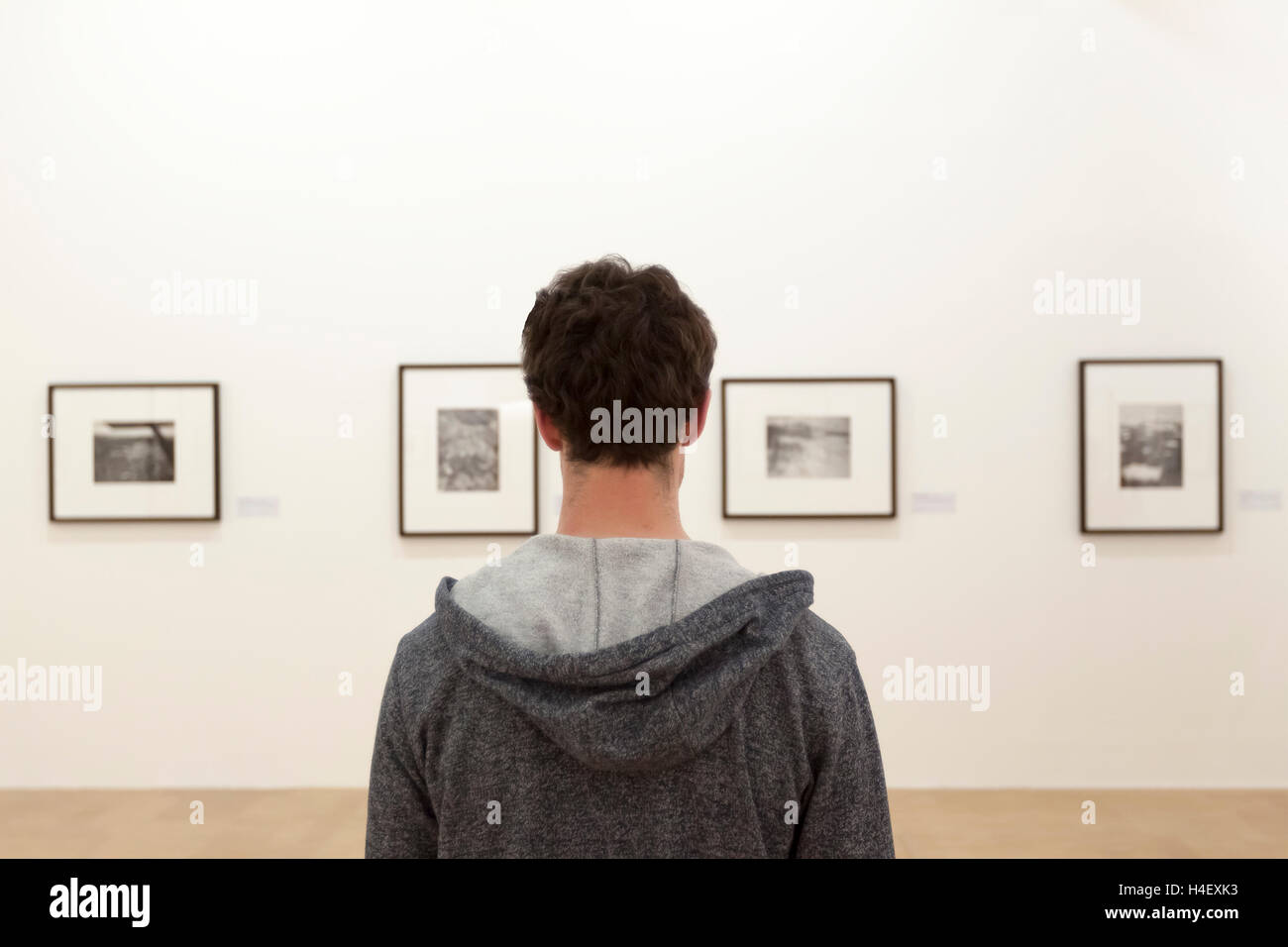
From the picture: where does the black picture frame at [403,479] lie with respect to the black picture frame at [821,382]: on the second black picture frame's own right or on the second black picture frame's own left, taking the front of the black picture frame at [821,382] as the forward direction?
on the second black picture frame's own right

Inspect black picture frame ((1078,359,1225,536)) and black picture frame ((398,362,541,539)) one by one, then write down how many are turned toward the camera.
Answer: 2

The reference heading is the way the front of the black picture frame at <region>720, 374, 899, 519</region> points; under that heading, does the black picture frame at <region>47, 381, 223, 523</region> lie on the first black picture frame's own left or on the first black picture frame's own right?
on the first black picture frame's own right

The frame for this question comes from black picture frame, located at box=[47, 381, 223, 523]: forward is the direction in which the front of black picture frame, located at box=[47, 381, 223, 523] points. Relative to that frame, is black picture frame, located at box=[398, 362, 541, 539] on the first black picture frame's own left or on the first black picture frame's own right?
on the first black picture frame's own left

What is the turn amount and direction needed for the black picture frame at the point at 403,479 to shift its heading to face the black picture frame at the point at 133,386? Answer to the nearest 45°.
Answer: approximately 90° to its right

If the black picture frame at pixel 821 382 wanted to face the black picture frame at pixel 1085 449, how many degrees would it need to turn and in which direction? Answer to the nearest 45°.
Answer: approximately 90° to its left

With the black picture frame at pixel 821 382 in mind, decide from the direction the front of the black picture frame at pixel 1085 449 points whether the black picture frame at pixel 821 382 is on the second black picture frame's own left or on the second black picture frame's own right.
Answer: on the second black picture frame's own right

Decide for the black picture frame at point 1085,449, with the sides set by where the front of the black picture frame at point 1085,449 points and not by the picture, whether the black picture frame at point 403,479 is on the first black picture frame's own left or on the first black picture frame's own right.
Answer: on the first black picture frame's own right
